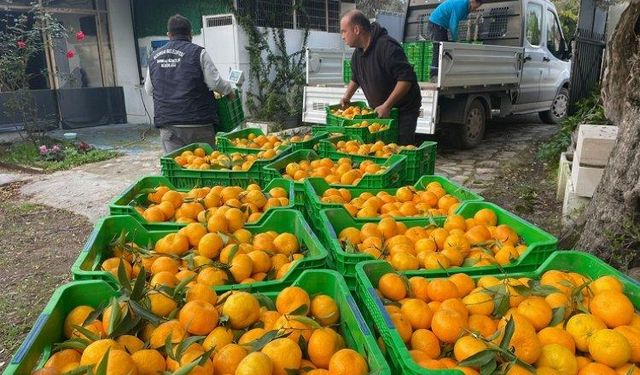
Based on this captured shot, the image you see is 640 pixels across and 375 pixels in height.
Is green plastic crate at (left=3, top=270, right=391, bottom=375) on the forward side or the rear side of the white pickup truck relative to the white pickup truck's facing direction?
on the rear side

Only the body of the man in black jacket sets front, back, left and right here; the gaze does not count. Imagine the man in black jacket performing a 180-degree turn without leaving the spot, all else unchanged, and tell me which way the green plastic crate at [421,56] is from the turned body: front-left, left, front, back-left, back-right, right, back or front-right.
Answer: front-left

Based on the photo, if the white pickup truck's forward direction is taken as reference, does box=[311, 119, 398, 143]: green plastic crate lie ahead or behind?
behind

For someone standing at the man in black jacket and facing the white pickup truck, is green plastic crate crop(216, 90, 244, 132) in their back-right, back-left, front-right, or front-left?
back-left

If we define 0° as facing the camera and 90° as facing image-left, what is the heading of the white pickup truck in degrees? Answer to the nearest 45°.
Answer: approximately 225°

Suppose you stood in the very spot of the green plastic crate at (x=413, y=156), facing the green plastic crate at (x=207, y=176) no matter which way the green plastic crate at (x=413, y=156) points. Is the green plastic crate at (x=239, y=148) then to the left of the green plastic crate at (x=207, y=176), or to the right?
right

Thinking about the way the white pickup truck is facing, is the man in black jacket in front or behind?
behind

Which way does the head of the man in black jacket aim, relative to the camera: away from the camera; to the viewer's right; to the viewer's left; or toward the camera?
to the viewer's left

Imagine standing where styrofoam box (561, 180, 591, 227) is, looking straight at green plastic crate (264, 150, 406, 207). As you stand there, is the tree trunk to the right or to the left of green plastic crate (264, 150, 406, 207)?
left

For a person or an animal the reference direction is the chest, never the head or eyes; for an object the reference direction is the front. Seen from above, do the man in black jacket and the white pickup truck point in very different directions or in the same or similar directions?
very different directions

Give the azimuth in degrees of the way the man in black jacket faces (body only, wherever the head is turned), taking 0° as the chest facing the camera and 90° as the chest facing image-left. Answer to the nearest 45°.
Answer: approximately 45°

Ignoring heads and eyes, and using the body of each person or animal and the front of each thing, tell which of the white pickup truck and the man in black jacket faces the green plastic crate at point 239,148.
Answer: the man in black jacket

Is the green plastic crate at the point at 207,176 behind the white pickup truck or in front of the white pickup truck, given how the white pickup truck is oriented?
behind

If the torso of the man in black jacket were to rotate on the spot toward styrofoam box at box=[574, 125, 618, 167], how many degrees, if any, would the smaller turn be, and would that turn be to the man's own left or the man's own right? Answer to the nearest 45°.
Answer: approximately 135° to the man's own left

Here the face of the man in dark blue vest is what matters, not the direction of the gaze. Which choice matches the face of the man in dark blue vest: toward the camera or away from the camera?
away from the camera
